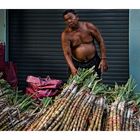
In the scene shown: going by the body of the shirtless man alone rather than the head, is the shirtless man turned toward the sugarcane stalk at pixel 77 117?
yes

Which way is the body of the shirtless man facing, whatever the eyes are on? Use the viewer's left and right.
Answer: facing the viewer

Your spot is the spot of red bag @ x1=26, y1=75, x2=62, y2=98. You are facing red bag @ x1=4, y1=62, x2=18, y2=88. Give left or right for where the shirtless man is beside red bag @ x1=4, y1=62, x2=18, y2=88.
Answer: right

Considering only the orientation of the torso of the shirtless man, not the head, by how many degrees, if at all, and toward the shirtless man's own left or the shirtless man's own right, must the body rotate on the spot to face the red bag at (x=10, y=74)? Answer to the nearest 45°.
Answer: approximately 90° to the shirtless man's own right

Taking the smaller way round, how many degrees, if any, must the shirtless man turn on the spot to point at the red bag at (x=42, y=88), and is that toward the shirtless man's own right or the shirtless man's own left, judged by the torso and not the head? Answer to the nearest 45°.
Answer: approximately 90° to the shirtless man's own right

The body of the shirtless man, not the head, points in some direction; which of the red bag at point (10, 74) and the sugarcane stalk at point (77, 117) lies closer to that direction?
the sugarcane stalk
